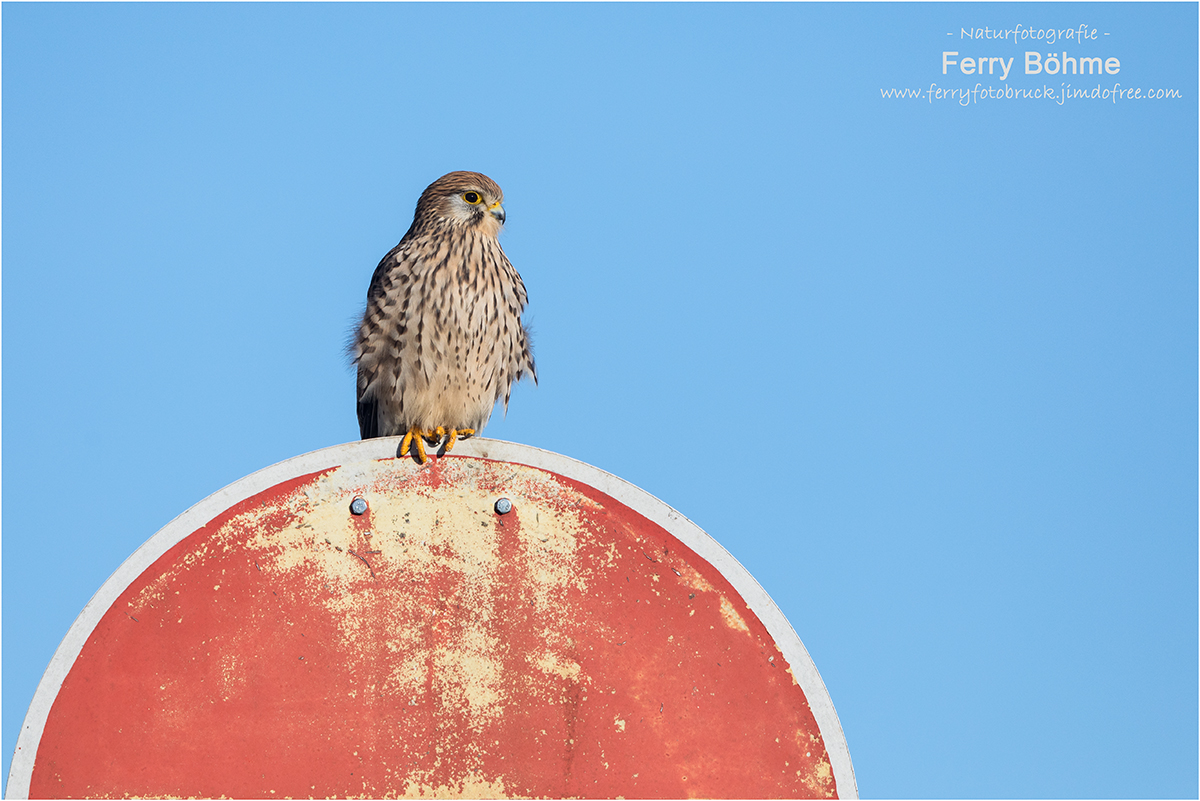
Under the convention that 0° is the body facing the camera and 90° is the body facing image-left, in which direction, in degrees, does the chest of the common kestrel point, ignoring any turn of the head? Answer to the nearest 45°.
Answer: approximately 315°
